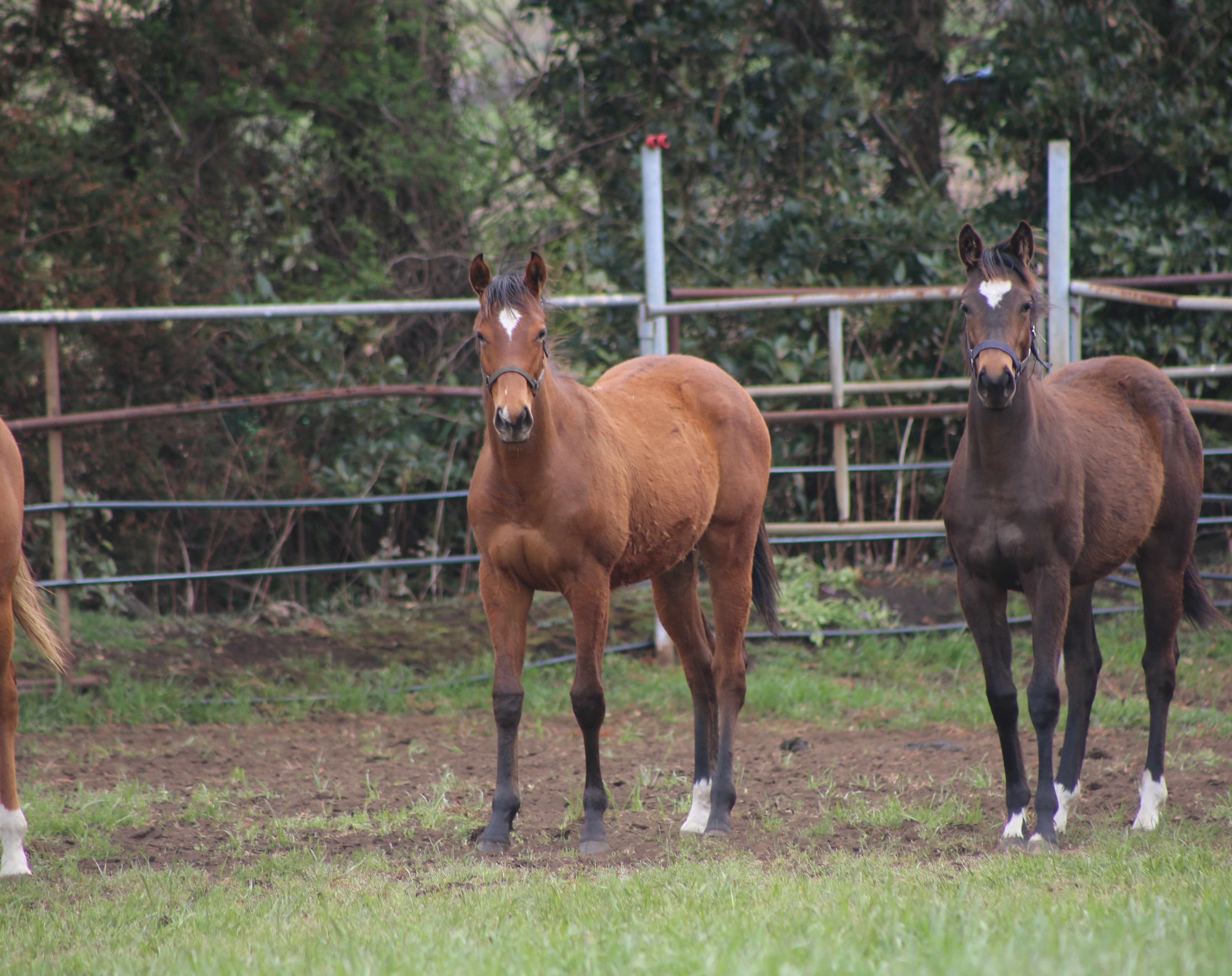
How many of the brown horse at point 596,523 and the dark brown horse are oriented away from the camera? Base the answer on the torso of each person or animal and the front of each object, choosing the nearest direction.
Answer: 0

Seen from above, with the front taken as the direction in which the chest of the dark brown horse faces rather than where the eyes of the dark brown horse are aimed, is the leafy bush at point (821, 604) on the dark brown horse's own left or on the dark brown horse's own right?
on the dark brown horse's own right

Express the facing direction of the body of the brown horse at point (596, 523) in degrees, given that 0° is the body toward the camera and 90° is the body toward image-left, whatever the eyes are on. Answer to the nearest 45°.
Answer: approximately 45°

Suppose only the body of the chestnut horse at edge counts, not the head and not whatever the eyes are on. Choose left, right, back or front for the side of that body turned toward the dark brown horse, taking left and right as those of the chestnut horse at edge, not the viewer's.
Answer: back

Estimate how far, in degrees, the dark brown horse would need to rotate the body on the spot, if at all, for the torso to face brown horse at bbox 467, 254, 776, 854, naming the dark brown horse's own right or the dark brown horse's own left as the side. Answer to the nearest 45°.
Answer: approximately 45° to the dark brown horse's own right

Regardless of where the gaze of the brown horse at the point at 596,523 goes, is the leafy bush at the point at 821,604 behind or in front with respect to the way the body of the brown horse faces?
behind

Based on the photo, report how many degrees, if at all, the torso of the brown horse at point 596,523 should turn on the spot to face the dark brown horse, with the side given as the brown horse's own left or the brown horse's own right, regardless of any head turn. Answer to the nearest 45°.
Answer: approximately 135° to the brown horse's own left

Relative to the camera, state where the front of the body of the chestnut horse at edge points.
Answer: to the viewer's left
